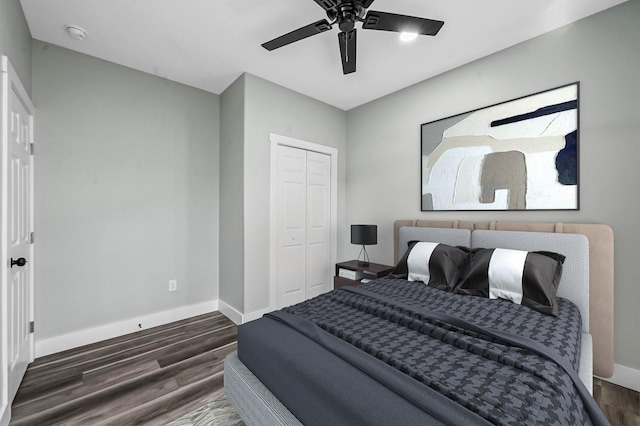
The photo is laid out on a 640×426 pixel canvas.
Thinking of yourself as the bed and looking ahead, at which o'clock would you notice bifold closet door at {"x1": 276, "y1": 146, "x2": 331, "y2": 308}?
The bifold closet door is roughly at 3 o'clock from the bed.

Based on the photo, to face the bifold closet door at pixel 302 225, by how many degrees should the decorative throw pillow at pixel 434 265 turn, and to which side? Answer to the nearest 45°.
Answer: approximately 45° to its right

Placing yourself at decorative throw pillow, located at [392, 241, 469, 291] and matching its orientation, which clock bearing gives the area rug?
The area rug is roughly at 12 o'clock from the decorative throw pillow.

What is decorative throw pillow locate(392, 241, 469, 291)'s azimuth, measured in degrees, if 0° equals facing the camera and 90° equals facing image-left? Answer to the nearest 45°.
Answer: approximately 45°

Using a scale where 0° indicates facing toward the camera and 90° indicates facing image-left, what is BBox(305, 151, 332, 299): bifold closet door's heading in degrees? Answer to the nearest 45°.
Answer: approximately 315°

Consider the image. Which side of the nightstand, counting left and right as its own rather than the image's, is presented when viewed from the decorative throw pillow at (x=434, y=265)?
left

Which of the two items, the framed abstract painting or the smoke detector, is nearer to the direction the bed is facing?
the smoke detector

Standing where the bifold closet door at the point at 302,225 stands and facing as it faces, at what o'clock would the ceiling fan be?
The ceiling fan is roughly at 1 o'clock from the bifold closet door.

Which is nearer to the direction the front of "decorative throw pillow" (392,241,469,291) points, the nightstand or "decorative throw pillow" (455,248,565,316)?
the nightstand
